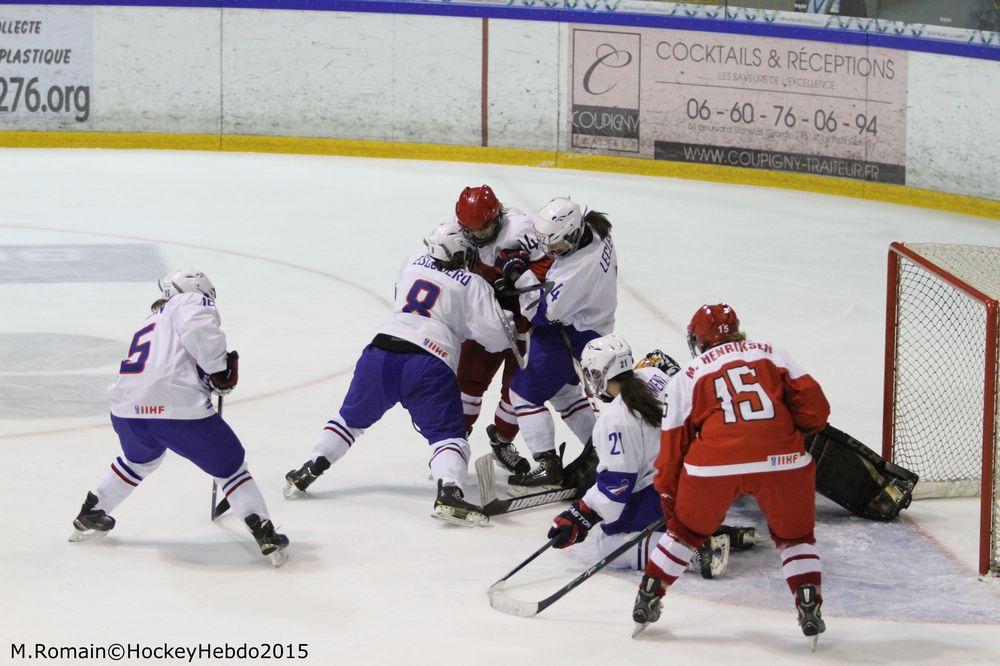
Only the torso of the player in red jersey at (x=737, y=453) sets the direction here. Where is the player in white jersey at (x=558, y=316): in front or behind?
in front

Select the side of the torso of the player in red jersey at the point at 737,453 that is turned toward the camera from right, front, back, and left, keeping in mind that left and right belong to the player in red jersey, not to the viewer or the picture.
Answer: back

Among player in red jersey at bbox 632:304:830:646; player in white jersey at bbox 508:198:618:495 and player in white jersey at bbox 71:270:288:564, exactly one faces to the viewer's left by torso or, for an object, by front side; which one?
player in white jersey at bbox 508:198:618:495

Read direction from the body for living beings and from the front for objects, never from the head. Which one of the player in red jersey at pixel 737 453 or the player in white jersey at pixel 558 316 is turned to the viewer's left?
the player in white jersey

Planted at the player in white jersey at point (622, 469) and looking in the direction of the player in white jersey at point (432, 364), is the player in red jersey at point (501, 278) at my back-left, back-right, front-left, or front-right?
front-right

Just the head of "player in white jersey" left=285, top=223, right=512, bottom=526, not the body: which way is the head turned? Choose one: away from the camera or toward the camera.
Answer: away from the camera

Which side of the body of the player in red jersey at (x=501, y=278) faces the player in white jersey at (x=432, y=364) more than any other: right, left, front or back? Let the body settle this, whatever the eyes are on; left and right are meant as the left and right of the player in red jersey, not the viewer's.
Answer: front

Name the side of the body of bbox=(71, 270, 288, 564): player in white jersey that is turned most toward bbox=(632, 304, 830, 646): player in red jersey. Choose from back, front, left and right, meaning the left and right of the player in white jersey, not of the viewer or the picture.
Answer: right

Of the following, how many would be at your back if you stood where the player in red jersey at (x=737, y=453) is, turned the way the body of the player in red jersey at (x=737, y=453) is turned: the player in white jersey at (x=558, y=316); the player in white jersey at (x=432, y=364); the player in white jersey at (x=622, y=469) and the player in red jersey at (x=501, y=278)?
0

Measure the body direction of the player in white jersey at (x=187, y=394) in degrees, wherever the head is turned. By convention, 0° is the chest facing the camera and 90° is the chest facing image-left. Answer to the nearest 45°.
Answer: approximately 225°

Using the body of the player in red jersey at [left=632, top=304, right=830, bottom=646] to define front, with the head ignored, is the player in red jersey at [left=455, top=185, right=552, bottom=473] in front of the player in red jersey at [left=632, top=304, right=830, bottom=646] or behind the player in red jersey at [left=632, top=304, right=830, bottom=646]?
in front

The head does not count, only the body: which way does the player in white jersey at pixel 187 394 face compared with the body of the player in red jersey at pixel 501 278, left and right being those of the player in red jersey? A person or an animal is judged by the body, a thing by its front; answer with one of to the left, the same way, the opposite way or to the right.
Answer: the opposite way

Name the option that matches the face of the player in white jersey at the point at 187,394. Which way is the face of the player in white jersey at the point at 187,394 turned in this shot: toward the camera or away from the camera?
away from the camera

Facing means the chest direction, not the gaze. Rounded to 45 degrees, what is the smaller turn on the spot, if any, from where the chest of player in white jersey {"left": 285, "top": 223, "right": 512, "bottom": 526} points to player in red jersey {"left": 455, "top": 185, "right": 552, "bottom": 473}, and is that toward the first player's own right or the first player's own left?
0° — they already face them

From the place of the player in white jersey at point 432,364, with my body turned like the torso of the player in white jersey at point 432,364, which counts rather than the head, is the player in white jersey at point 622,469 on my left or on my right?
on my right

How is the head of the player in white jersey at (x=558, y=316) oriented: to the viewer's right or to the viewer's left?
to the viewer's left
